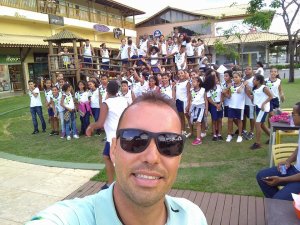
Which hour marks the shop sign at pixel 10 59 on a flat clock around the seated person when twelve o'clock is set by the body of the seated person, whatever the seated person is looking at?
The shop sign is roughly at 1 o'clock from the seated person.

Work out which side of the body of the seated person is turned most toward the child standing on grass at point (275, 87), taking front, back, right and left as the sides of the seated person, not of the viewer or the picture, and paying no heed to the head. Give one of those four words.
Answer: right

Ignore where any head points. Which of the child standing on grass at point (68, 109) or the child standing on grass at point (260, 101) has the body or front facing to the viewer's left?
the child standing on grass at point (260, 101)

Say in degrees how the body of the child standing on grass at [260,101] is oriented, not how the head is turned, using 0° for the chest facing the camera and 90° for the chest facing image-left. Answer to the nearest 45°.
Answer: approximately 90°

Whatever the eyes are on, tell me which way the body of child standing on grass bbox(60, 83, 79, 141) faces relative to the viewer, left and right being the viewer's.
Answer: facing the viewer and to the right of the viewer

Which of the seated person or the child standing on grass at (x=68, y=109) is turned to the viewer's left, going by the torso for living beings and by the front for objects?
the seated person

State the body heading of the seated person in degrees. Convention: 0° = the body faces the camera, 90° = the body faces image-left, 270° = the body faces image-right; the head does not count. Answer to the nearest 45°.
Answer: approximately 90°

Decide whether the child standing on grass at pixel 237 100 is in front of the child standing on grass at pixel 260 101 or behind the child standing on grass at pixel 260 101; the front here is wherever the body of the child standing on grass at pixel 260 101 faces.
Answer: in front

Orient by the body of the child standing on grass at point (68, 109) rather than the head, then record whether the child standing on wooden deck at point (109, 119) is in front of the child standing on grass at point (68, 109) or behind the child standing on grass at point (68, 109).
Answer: in front

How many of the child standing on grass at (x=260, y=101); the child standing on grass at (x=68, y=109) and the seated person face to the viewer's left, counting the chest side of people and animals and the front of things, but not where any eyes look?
2

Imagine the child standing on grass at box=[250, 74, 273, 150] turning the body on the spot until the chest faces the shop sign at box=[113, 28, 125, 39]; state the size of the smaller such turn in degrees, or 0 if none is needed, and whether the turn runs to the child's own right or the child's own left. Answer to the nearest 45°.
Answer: approximately 45° to the child's own right

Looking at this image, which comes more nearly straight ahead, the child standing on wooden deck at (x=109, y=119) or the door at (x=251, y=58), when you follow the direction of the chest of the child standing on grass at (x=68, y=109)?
the child standing on wooden deck
